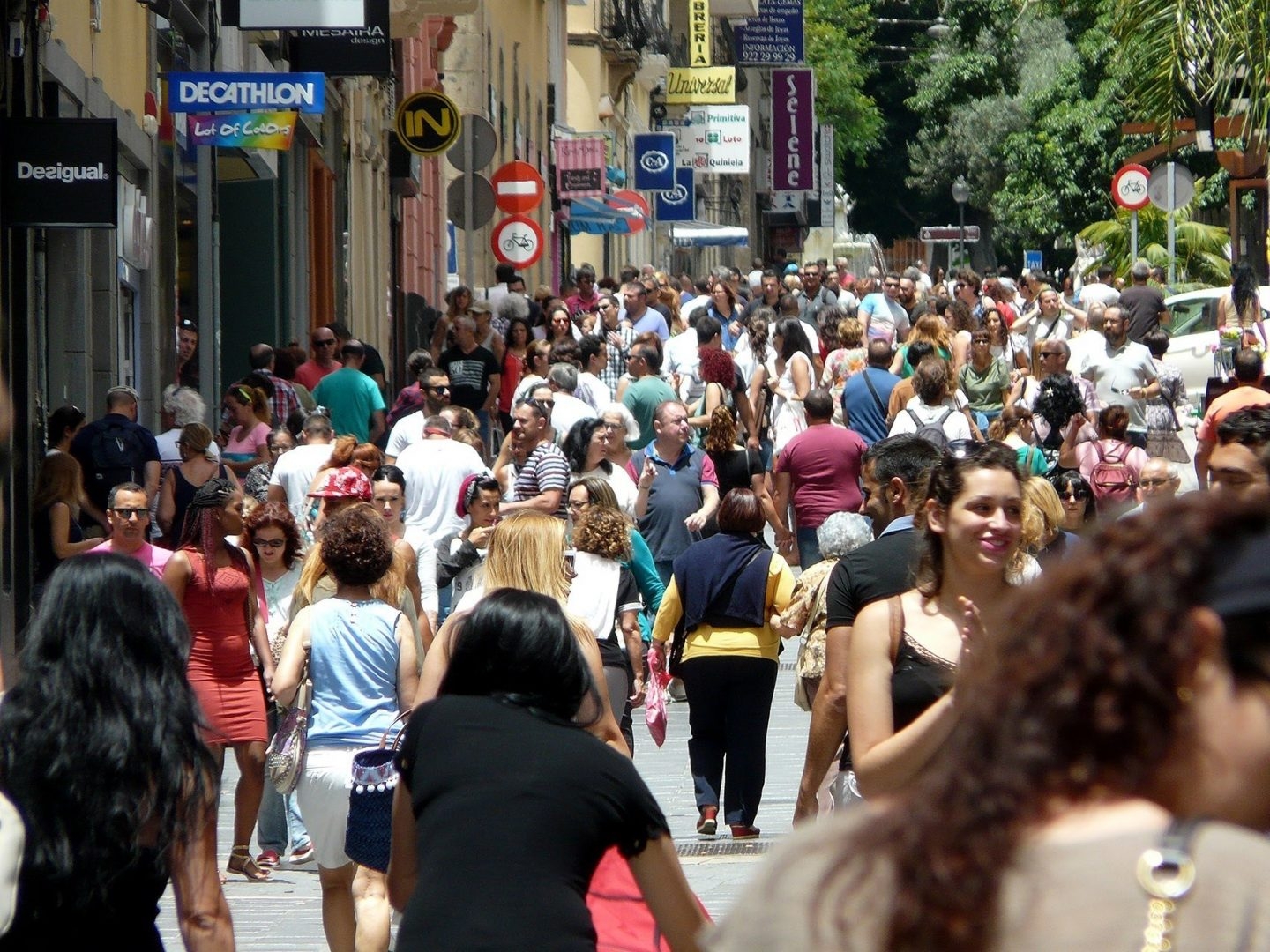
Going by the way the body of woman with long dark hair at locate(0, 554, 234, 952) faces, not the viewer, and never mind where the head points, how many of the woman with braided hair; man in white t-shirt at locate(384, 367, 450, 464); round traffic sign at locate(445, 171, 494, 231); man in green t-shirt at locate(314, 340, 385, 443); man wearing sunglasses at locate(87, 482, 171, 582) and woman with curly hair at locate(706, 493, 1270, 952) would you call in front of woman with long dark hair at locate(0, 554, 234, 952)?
5

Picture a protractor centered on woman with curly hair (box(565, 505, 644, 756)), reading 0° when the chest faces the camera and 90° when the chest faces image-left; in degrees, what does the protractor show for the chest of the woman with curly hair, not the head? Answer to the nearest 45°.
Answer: approximately 180°

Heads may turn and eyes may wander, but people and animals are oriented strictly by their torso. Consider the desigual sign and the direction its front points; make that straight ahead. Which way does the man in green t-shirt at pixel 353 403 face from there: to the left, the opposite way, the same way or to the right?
the opposite way

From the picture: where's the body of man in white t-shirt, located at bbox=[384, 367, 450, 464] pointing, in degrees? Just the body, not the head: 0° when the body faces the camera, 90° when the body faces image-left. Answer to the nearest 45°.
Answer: approximately 315°

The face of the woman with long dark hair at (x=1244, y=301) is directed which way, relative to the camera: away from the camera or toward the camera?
away from the camera

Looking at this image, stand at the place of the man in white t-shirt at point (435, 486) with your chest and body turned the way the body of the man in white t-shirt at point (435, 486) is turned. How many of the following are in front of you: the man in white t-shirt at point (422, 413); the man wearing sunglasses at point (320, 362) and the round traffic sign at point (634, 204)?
3

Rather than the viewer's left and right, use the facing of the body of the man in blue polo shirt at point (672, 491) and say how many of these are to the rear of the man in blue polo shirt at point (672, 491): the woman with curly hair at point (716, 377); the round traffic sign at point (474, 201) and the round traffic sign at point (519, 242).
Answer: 3

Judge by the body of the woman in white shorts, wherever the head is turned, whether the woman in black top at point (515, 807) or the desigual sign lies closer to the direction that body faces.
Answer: the desigual sign

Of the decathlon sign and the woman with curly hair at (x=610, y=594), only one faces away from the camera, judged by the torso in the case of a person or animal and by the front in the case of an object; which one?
the woman with curly hair
